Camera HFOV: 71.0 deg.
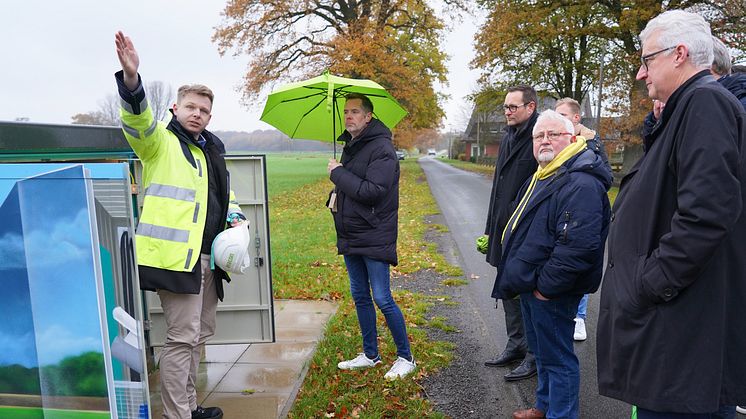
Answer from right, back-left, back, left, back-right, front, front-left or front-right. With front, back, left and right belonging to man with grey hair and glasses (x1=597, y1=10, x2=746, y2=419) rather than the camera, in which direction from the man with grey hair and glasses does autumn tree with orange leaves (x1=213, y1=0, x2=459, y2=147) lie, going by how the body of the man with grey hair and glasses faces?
front-right

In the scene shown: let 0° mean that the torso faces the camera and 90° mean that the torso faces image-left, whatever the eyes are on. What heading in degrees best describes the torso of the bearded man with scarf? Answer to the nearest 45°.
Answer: approximately 90°

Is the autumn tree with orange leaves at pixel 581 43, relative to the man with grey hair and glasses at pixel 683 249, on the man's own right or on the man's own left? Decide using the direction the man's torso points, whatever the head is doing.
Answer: on the man's own right

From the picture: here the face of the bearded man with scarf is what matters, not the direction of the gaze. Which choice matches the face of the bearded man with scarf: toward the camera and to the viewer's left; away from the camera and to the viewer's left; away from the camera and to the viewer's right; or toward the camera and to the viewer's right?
toward the camera and to the viewer's left

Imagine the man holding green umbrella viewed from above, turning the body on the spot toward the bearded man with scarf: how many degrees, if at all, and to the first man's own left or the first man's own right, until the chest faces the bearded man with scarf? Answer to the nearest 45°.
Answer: approximately 90° to the first man's own left

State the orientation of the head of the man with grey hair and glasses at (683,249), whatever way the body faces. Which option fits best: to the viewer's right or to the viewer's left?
to the viewer's left

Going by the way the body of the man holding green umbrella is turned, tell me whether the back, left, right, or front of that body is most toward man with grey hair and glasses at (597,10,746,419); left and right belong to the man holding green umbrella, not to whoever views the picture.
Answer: left

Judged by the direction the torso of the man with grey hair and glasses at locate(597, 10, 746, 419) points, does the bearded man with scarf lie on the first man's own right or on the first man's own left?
on the first man's own right

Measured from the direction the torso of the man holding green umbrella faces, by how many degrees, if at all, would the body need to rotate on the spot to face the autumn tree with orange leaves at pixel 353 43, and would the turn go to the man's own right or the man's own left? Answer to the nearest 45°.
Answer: approximately 135° to the man's own right

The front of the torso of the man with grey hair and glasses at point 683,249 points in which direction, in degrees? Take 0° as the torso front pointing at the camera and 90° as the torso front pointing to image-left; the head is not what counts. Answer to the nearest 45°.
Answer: approximately 90°

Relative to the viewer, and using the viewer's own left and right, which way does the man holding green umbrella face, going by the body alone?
facing the viewer and to the left of the viewer

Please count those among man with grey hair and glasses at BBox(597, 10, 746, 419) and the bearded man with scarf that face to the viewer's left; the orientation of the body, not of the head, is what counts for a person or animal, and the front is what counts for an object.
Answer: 2
